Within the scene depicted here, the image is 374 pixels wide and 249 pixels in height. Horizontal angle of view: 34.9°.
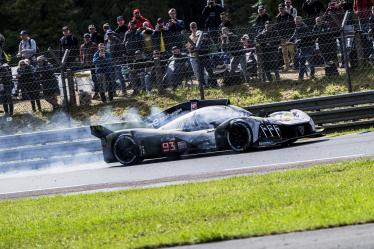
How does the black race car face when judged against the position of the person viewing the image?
facing the viewer and to the right of the viewer

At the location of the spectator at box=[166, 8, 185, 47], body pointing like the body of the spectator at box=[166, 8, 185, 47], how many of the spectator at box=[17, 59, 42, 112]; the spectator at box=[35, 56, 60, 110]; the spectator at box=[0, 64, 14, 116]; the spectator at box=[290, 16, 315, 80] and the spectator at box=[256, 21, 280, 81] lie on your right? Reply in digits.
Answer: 3

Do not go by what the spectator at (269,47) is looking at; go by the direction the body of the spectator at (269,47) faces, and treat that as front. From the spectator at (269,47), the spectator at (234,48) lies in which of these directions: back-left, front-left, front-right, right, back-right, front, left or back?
right

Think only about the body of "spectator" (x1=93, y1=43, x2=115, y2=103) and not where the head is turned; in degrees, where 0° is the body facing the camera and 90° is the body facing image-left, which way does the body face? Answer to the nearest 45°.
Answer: approximately 0°

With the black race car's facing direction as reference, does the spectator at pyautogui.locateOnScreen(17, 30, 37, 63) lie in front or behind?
behind

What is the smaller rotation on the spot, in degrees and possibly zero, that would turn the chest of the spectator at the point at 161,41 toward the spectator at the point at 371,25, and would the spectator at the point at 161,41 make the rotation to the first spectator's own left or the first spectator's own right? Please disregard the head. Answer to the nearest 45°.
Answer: approximately 90° to the first spectator's own left

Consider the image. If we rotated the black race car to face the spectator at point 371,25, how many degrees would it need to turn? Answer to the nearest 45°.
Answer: approximately 90° to its left

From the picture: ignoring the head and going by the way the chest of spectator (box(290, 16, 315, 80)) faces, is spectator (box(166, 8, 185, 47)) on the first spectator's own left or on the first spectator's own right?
on the first spectator's own right

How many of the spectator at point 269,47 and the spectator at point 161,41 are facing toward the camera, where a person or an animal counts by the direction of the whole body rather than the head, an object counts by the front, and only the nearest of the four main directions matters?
2

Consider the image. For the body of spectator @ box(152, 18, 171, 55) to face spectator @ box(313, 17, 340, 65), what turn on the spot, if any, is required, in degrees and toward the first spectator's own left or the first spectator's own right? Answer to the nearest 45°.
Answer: approximately 90° to the first spectator's own left

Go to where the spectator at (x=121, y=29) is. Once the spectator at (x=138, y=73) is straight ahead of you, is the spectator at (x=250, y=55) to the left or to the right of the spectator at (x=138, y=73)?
left
